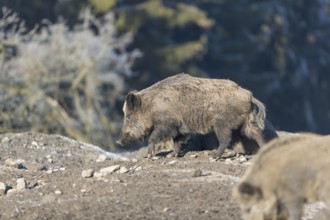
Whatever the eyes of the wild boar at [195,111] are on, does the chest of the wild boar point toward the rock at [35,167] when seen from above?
yes

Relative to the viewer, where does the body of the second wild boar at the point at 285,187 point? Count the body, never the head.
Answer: to the viewer's left

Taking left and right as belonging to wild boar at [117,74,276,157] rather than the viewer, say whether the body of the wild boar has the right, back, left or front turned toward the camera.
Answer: left

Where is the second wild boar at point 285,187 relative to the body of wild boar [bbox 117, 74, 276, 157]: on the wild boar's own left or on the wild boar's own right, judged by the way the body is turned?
on the wild boar's own left

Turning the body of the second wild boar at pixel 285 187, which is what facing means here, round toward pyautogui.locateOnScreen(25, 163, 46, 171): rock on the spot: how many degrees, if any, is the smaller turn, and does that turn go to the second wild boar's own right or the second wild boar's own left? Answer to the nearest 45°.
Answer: approximately 45° to the second wild boar's own right

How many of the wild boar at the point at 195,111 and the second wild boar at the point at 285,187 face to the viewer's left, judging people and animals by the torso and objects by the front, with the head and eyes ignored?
2
